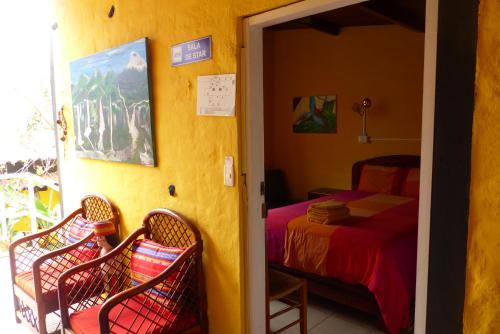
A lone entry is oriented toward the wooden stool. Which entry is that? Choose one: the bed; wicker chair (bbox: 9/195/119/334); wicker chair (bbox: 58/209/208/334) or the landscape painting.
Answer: the bed

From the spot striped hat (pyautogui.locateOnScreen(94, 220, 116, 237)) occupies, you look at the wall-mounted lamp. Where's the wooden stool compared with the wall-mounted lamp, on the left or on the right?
right

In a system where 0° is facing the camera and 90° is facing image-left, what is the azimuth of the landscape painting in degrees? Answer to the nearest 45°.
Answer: approximately 45°

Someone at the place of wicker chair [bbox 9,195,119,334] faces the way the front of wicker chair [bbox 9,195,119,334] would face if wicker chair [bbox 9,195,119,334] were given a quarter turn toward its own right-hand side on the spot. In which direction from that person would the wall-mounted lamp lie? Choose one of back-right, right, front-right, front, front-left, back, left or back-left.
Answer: back-right

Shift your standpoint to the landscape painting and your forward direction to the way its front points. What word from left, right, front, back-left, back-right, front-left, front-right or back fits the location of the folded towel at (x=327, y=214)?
back-left

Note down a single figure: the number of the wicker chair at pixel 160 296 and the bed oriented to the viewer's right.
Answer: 0

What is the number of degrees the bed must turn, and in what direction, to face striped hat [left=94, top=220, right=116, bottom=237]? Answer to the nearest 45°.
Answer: approximately 45° to its right

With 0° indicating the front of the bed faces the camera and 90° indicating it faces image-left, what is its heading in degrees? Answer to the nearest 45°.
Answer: approximately 45°
